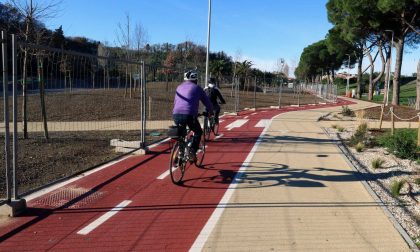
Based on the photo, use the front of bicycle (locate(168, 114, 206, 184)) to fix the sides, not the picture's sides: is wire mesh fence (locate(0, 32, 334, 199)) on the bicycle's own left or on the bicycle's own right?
on the bicycle's own left

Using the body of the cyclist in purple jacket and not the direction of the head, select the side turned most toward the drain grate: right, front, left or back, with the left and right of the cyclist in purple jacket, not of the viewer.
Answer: back

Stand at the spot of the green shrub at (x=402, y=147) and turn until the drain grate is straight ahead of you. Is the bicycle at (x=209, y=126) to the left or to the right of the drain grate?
right

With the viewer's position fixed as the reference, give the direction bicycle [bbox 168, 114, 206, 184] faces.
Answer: facing away from the viewer and to the right of the viewer

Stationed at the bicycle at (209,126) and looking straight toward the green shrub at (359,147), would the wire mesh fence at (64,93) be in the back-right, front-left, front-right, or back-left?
back-right

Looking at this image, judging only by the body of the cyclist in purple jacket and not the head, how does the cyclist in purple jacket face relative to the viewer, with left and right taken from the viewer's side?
facing away from the viewer and to the right of the viewer

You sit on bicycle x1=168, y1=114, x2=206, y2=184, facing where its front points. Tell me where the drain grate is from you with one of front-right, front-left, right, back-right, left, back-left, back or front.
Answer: back
